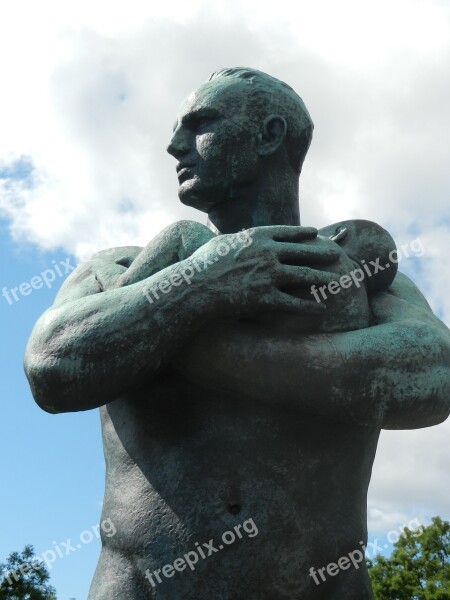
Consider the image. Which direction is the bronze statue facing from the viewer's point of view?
toward the camera

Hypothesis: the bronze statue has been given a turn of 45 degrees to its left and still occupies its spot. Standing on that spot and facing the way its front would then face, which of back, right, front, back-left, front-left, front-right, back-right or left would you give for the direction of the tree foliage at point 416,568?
back-left
